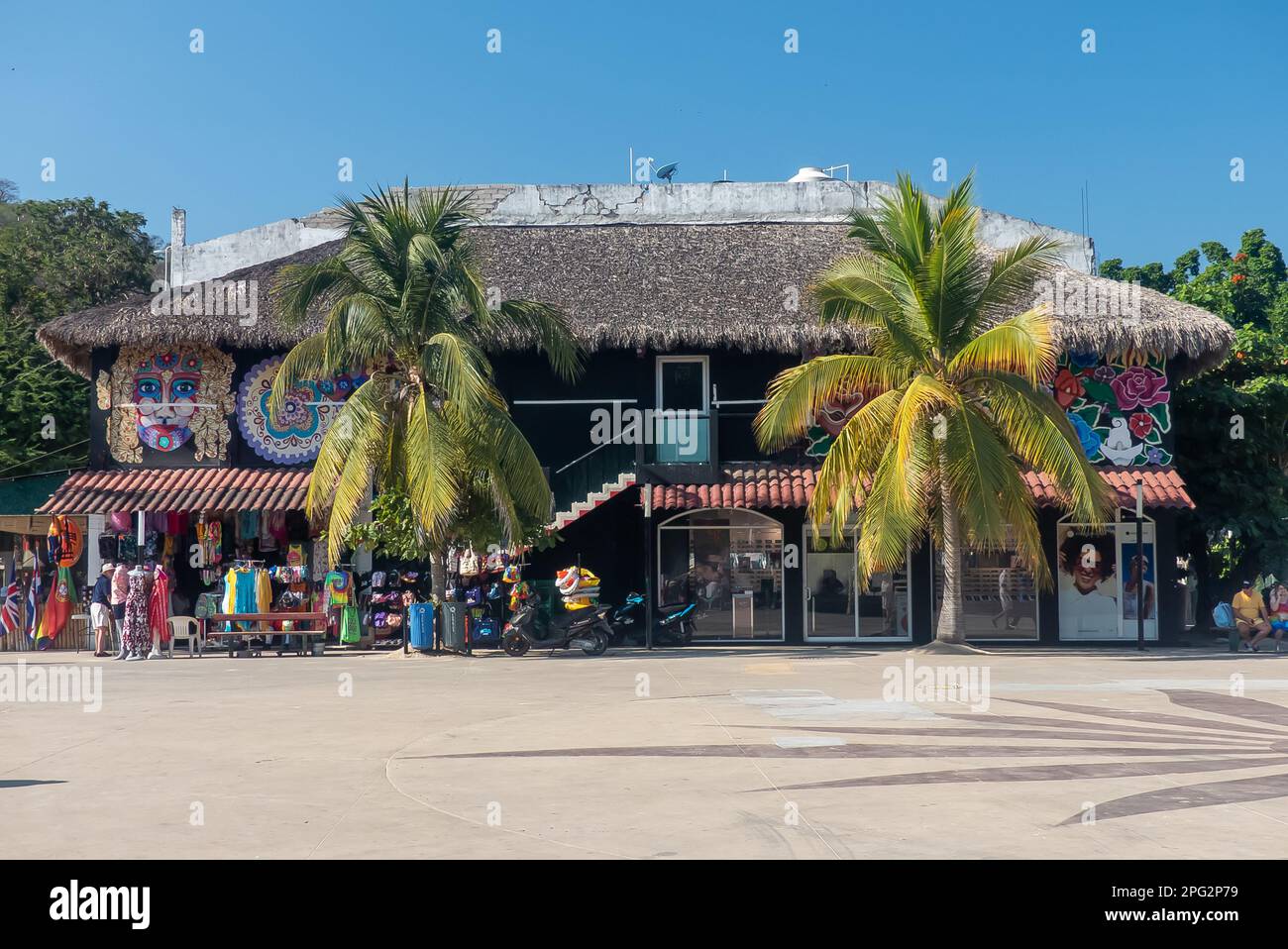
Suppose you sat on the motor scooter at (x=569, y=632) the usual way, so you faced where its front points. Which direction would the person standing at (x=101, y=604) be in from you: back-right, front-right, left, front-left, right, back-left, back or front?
front

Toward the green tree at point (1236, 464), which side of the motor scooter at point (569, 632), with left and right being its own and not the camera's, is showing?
back

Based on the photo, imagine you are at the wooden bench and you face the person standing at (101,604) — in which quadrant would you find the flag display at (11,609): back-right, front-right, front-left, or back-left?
front-right

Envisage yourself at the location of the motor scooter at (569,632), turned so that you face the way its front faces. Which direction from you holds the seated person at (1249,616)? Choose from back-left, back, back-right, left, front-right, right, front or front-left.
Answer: back

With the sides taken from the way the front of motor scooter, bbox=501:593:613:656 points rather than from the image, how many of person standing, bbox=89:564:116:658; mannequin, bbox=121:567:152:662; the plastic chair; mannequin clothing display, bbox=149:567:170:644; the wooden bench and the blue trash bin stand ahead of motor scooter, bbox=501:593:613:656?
6

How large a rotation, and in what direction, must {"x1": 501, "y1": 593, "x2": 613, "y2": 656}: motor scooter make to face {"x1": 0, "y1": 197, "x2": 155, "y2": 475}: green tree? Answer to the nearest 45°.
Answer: approximately 45° to its right

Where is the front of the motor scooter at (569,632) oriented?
to the viewer's left

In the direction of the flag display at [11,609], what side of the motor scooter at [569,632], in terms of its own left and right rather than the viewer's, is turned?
front

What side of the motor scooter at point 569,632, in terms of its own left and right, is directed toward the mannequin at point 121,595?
front

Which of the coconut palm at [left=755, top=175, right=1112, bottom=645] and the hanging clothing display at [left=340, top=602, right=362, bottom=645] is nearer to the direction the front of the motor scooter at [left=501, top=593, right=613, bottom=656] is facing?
the hanging clothing display

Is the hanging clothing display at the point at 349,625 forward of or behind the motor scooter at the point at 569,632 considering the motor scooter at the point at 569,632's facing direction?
forward

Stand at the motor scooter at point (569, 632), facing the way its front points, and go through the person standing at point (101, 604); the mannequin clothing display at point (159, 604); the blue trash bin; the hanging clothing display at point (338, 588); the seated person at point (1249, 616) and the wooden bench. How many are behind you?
1

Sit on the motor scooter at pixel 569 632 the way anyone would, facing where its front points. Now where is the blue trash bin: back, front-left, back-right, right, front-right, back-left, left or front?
front

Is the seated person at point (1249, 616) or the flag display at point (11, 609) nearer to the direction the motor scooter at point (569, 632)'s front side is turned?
the flag display

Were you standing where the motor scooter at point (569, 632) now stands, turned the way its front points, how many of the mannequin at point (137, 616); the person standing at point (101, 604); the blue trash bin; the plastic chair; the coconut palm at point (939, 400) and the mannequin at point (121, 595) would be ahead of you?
5

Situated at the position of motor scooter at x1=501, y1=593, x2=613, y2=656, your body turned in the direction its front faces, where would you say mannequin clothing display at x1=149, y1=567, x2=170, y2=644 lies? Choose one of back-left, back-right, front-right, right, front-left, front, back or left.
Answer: front
